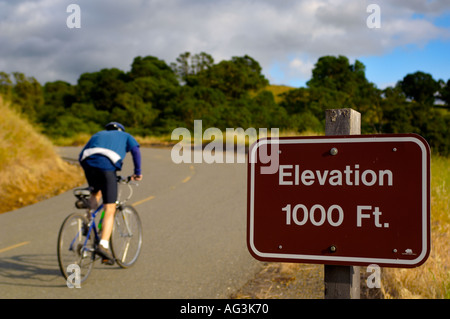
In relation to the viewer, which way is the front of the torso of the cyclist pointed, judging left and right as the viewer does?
facing away from the viewer and to the right of the viewer

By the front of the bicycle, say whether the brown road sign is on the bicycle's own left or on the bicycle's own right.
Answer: on the bicycle's own right

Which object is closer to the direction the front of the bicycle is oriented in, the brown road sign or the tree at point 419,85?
the tree

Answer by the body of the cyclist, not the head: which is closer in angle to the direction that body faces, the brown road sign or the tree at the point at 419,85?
the tree

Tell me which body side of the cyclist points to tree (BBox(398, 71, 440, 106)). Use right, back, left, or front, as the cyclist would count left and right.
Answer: front

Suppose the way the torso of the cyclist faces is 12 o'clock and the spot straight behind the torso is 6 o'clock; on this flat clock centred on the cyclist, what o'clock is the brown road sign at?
The brown road sign is roughly at 4 o'clock from the cyclist.

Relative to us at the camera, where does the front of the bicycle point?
facing away from the viewer and to the right of the viewer

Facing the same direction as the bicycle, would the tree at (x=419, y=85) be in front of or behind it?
in front
